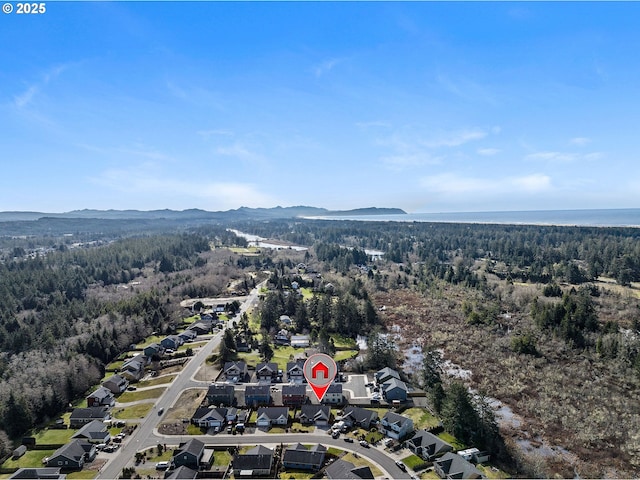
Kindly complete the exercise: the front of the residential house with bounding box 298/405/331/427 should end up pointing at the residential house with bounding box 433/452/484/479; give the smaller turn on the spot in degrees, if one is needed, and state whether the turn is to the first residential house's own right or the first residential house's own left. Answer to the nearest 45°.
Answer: approximately 45° to the first residential house's own left

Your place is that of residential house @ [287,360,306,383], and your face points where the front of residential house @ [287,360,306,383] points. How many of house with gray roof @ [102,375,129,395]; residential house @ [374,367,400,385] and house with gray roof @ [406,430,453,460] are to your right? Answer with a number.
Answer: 1

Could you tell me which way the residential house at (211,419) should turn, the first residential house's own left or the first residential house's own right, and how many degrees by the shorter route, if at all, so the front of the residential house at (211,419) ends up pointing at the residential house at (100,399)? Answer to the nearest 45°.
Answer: approximately 135° to the first residential house's own right

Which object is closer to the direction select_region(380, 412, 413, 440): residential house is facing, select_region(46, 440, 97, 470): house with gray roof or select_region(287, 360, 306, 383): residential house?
the house with gray roof

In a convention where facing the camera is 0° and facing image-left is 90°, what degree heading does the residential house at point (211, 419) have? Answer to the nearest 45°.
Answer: approximately 0°

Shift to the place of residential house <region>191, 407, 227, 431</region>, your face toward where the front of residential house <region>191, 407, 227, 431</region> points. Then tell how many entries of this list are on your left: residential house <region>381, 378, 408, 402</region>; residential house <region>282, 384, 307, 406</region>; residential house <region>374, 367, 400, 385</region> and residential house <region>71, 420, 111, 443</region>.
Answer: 3

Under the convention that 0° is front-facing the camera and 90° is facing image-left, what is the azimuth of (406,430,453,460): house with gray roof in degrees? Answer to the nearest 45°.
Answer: approximately 45°

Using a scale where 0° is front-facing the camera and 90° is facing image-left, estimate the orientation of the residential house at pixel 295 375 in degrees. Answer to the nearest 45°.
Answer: approximately 0°

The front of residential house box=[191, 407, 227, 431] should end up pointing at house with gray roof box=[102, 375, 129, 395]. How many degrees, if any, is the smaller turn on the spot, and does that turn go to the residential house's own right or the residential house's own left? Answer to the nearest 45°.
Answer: approximately 135° to the residential house's own right

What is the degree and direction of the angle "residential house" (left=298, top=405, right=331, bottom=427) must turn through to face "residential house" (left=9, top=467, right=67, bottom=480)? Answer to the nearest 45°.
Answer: approximately 90° to its right

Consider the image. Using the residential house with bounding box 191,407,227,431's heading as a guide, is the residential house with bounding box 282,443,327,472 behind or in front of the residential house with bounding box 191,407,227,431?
in front
